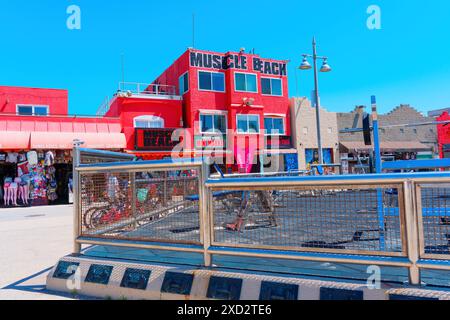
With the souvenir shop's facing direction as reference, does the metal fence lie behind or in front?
in front

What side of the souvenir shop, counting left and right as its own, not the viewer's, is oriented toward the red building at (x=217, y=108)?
left

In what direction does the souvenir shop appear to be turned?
toward the camera

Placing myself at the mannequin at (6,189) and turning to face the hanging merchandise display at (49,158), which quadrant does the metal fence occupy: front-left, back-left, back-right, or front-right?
front-right

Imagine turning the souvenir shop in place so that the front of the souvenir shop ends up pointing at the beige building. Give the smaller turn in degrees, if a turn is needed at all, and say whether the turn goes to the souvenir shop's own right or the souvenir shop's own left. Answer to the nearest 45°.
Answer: approximately 90° to the souvenir shop's own left

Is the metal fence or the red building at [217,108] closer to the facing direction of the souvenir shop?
the metal fence
